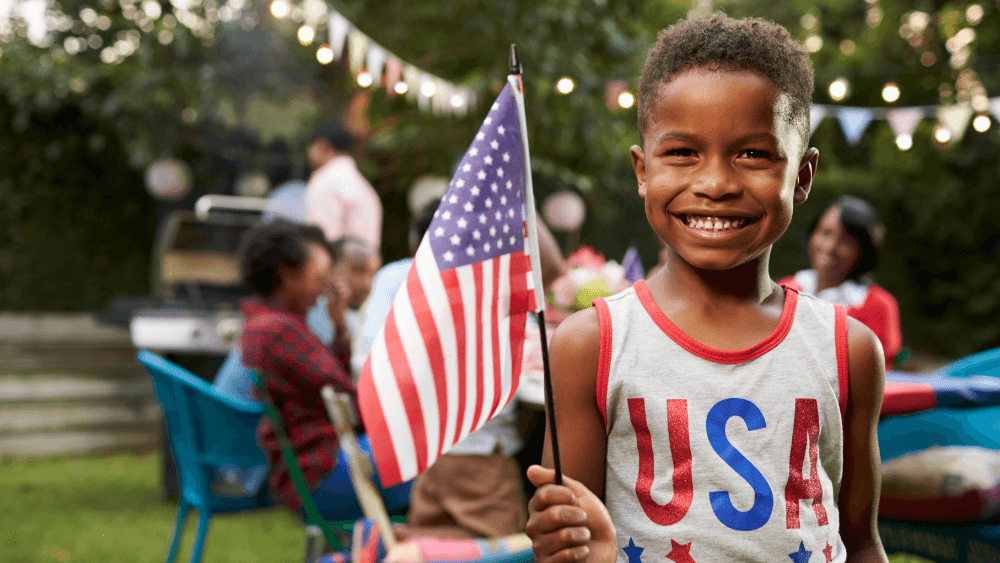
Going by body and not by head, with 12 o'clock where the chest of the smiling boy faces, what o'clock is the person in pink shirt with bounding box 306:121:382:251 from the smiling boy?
The person in pink shirt is roughly at 5 o'clock from the smiling boy.

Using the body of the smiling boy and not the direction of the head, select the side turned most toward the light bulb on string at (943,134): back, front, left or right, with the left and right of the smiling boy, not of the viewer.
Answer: back

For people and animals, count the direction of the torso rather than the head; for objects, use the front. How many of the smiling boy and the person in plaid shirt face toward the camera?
1

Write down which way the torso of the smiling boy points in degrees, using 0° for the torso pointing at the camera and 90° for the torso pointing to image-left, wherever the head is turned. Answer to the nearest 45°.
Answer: approximately 0°

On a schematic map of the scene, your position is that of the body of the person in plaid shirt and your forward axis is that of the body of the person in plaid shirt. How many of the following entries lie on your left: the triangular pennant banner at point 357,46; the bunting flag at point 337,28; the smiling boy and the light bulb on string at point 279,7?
3

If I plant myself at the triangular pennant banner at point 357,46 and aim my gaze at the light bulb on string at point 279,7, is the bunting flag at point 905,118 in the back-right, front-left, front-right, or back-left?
back-left

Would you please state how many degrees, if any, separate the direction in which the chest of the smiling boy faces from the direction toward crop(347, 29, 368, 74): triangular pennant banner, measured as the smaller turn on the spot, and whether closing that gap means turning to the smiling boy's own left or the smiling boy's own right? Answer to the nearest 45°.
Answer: approximately 135° to the smiling boy's own right

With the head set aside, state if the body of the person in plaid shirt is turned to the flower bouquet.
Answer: yes

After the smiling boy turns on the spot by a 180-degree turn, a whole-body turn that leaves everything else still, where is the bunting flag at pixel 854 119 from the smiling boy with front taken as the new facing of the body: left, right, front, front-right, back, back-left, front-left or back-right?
front

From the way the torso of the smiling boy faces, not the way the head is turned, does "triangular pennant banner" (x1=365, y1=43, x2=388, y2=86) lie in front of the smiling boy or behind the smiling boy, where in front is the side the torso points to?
behind

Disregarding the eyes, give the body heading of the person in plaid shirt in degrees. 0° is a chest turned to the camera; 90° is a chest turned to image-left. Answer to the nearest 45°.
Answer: approximately 270°
